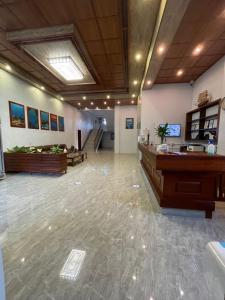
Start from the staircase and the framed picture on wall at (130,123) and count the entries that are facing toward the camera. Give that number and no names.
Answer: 2

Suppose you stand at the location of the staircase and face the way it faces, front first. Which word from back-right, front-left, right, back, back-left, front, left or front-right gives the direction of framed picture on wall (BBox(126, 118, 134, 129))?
front-left

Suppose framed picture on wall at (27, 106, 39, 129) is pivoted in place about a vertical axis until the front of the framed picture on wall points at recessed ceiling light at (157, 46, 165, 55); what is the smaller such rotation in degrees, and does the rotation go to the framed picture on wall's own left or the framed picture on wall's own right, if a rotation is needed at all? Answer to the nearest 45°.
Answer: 0° — it already faces it

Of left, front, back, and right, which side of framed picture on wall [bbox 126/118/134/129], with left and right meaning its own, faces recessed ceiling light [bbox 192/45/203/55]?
front

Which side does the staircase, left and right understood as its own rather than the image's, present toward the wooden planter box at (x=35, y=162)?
front

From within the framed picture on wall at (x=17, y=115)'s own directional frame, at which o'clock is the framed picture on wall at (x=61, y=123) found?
the framed picture on wall at (x=61, y=123) is roughly at 9 o'clock from the framed picture on wall at (x=17, y=115).

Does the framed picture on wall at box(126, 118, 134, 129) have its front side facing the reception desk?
yes

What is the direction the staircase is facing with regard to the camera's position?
facing the viewer

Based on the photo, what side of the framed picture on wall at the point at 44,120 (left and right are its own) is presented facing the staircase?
left

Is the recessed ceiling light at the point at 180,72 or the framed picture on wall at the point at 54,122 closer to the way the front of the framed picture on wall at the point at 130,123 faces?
the recessed ceiling light

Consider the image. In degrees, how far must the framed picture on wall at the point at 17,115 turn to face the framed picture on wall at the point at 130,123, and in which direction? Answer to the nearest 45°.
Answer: approximately 45° to its left

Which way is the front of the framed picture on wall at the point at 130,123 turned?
toward the camera

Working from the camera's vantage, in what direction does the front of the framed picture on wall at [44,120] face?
facing the viewer and to the right of the viewer

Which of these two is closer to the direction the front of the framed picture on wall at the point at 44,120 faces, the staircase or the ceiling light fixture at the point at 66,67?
the ceiling light fixture

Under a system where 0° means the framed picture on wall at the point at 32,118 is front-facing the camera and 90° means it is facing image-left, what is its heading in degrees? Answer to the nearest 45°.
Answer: approximately 315°

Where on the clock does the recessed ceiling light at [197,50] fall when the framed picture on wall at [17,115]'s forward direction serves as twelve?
The recessed ceiling light is roughly at 12 o'clock from the framed picture on wall.

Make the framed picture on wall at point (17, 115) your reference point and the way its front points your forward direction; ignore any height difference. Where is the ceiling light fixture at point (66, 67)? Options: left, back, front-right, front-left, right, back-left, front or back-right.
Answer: front
